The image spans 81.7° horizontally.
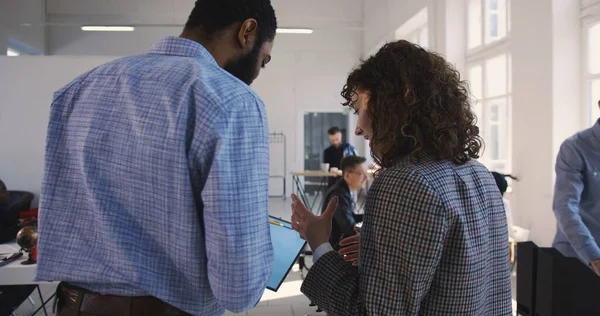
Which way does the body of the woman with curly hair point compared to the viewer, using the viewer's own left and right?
facing away from the viewer and to the left of the viewer

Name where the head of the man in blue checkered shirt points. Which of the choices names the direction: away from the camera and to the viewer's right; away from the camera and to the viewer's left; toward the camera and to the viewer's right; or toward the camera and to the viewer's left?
away from the camera and to the viewer's right

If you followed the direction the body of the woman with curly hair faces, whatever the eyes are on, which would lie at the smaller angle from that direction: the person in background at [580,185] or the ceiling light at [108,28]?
the ceiling light

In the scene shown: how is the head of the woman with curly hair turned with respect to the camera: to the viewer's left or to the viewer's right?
to the viewer's left

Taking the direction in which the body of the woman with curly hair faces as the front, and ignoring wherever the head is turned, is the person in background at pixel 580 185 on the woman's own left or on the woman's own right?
on the woman's own right
